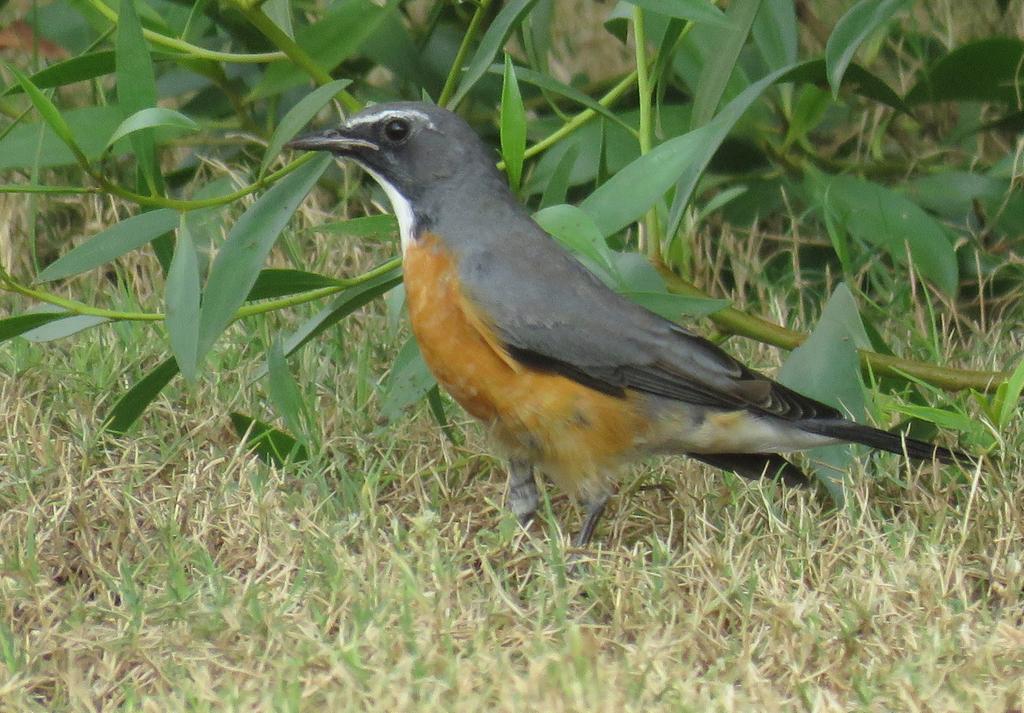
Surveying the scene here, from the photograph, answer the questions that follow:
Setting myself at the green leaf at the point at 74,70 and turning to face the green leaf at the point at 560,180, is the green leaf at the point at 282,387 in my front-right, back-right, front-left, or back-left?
front-right

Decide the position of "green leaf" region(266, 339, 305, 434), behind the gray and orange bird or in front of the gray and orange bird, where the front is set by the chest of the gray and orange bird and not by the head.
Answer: in front

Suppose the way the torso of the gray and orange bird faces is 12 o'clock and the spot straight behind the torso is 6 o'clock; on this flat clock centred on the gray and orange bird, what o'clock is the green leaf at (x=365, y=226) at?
The green leaf is roughly at 1 o'clock from the gray and orange bird.

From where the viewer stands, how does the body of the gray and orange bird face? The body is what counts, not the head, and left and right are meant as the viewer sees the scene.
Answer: facing to the left of the viewer

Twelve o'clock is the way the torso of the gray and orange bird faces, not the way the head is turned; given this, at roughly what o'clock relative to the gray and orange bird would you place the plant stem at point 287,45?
The plant stem is roughly at 1 o'clock from the gray and orange bird.

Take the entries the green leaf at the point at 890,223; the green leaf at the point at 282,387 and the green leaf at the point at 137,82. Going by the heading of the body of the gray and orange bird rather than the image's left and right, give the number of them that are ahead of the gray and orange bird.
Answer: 2

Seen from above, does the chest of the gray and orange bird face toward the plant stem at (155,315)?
yes

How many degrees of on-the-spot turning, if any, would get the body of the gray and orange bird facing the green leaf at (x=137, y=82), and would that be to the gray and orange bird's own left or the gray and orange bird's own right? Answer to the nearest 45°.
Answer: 0° — it already faces it

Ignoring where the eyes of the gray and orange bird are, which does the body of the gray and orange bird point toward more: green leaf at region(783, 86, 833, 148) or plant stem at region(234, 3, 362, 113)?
the plant stem

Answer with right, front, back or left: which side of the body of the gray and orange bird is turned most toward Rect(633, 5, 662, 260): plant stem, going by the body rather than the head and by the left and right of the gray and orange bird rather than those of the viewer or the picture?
right

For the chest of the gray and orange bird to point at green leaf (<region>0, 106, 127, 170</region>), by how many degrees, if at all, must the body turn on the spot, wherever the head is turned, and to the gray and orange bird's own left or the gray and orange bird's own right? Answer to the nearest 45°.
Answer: approximately 45° to the gray and orange bird's own right
